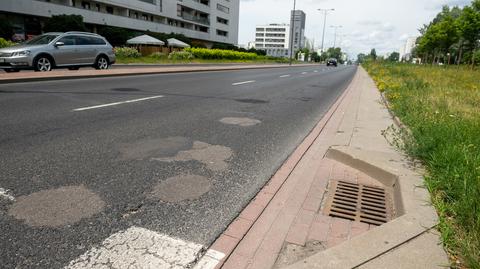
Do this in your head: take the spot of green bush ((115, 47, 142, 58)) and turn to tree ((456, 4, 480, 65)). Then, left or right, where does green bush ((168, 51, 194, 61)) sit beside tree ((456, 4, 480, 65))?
left

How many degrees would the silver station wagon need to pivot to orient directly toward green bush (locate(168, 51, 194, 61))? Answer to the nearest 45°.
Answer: approximately 180°

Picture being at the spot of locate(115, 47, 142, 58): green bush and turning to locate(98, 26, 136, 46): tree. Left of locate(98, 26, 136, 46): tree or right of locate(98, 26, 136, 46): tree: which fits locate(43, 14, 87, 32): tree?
left

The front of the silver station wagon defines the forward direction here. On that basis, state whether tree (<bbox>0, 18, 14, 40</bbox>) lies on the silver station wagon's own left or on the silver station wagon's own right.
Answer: on the silver station wagon's own right

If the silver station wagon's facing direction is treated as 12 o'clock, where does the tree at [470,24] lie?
The tree is roughly at 7 o'clock from the silver station wagon.

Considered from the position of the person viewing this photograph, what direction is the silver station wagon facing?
facing the viewer and to the left of the viewer

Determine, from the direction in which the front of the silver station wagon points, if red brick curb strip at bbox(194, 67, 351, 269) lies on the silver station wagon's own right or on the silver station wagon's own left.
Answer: on the silver station wagon's own left

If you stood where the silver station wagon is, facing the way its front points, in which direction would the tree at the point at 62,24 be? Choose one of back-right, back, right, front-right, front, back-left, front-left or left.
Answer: back-right
